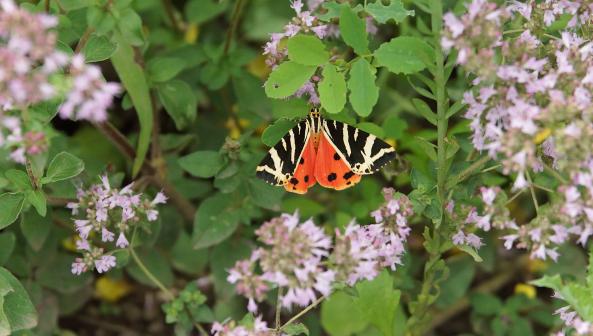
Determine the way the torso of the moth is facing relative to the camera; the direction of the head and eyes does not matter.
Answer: away from the camera

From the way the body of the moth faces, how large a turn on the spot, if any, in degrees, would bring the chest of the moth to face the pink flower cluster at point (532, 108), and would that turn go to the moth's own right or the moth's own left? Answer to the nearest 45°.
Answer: approximately 135° to the moth's own right

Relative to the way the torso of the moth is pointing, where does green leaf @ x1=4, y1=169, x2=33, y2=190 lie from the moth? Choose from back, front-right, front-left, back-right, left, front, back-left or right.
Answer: left

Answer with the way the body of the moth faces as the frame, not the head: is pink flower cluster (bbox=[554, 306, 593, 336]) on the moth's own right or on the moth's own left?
on the moth's own right

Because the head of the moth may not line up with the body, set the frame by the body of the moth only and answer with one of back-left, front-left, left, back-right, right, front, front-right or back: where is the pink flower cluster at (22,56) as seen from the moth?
back-left

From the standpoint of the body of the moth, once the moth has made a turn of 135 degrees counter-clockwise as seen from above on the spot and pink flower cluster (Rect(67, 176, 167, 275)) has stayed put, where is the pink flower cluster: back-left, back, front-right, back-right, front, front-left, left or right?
front-right

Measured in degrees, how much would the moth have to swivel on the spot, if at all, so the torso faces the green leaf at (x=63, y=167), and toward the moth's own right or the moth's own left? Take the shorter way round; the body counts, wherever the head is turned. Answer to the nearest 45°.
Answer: approximately 90° to the moth's own left

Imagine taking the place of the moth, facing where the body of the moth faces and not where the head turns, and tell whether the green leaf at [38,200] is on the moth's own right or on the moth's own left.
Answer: on the moth's own left

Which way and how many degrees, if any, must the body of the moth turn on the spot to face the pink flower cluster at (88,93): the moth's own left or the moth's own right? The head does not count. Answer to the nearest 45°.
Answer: approximately 135° to the moth's own left
